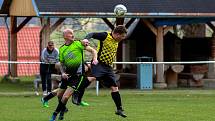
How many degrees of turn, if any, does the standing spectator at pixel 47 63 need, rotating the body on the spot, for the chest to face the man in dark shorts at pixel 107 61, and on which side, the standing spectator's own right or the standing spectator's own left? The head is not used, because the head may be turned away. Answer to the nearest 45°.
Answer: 0° — they already face them

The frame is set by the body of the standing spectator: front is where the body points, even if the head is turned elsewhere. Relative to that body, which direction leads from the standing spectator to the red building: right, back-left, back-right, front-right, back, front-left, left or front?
back

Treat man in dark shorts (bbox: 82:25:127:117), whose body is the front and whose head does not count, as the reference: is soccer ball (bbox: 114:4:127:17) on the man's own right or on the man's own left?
on the man's own left

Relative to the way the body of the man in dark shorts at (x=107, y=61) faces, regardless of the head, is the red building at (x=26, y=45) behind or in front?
behind
